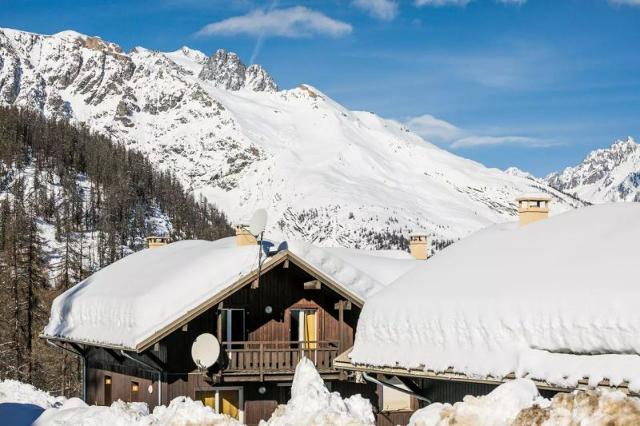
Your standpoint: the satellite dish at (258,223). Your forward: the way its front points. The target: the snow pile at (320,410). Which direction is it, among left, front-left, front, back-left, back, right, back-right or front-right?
front-left

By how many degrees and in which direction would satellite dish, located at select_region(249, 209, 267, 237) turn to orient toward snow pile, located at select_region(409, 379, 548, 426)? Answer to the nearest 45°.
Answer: approximately 45° to its left

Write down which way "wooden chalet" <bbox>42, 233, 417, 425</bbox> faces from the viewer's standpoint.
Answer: facing the viewer and to the right of the viewer

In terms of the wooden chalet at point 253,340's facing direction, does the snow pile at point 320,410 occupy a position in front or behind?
in front

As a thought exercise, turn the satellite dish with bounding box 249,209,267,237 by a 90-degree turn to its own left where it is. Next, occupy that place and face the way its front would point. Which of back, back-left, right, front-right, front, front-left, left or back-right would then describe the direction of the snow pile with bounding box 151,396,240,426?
front-right

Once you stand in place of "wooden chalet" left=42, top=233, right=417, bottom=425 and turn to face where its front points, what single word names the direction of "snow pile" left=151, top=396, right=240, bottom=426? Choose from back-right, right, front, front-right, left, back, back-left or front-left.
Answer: front-right
